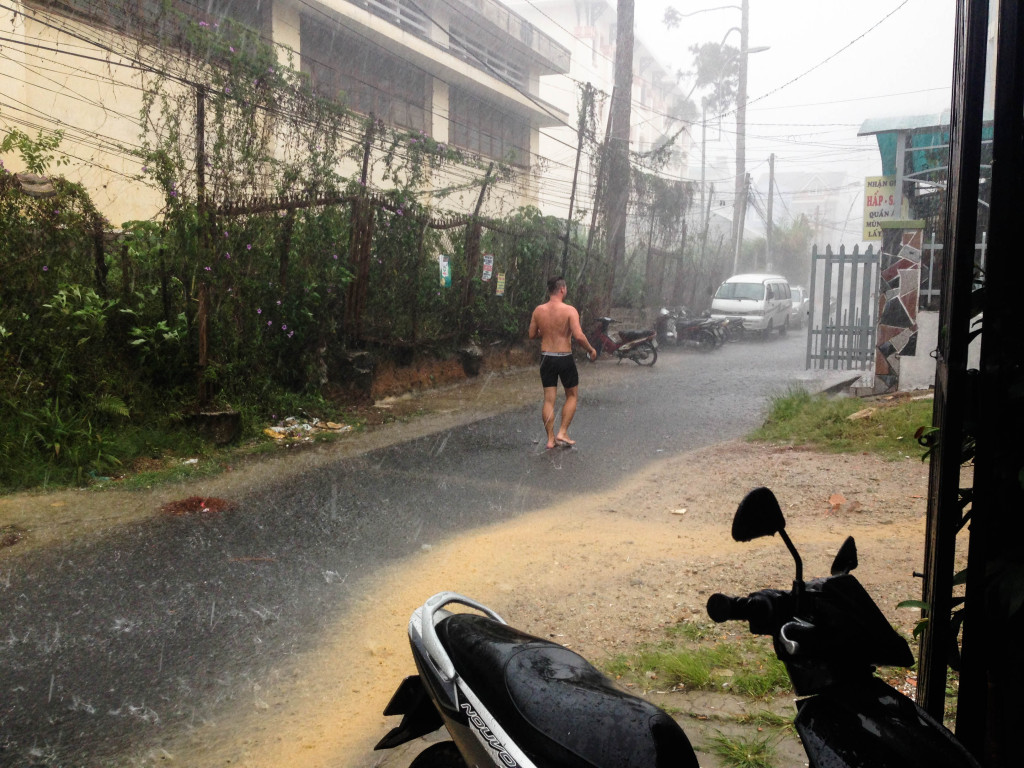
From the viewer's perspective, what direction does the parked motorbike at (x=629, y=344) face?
to the viewer's left

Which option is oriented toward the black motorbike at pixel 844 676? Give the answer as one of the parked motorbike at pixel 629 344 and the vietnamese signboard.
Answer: the vietnamese signboard

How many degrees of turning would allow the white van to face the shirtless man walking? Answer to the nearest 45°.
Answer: approximately 45° to its left

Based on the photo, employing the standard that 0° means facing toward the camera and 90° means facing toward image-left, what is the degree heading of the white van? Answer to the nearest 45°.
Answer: approximately 45°

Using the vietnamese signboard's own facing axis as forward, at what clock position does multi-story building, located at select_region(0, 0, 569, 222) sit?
The multi-story building is roughly at 3 o'clock from the vietnamese signboard.

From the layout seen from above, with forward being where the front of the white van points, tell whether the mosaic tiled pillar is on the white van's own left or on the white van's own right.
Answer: on the white van's own left

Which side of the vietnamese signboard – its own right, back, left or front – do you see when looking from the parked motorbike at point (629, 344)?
right

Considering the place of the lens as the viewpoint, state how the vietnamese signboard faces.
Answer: facing the viewer

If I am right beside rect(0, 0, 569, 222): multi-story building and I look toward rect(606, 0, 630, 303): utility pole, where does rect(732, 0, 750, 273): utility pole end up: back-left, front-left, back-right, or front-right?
front-left

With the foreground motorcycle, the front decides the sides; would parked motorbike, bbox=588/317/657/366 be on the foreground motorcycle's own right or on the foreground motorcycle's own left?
on the foreground motorcycle's own left

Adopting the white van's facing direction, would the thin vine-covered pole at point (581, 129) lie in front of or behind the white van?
in front

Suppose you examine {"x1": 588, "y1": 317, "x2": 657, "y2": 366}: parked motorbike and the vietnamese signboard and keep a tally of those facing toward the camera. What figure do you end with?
1
